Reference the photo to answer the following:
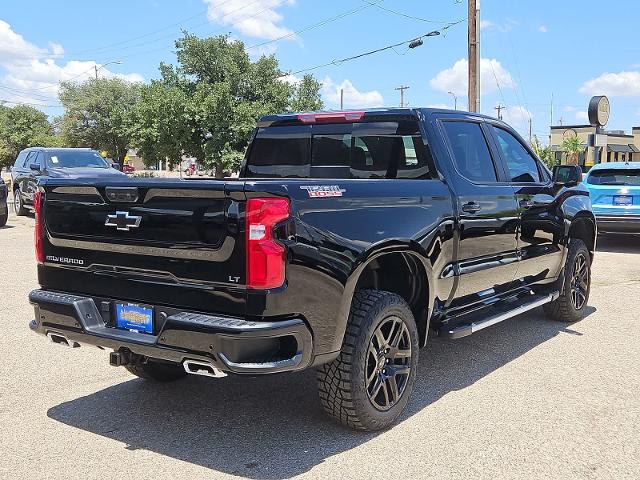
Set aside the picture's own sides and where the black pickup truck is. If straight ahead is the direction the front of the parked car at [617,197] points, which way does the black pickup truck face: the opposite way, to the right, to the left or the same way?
the same way

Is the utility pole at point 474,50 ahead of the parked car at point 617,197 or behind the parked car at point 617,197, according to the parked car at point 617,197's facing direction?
ahead

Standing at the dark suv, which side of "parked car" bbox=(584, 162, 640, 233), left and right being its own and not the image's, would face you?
left

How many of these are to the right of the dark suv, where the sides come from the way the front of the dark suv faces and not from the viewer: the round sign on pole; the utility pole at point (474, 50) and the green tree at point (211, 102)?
0

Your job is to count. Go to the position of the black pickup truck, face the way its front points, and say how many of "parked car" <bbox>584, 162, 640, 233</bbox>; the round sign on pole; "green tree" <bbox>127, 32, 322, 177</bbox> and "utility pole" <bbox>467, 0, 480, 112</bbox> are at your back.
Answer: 0

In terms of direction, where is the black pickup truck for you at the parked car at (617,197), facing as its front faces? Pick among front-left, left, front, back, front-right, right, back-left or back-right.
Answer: back

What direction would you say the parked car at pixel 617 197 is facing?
away from the camera

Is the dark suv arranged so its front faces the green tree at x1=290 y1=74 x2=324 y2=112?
no

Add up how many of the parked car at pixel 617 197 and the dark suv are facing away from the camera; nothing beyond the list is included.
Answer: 1

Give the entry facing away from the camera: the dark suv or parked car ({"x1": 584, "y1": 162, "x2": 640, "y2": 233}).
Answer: the parked car

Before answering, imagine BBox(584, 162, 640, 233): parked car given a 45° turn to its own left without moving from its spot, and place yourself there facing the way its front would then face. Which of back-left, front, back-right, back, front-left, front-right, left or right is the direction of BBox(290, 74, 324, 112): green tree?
front

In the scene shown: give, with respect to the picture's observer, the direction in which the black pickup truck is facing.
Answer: facing away from the viewer and to the right of the viewer

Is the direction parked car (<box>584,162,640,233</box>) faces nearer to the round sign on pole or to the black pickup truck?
the round sign on pole

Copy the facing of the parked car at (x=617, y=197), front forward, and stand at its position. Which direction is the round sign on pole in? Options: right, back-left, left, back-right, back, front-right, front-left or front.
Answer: front
